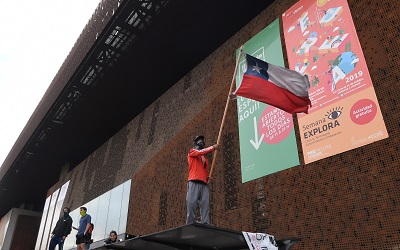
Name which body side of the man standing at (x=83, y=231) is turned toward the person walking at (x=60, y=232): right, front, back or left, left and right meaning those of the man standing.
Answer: right

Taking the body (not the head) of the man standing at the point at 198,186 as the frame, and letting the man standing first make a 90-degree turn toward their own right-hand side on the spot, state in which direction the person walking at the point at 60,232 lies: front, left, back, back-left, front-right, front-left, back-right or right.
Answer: right

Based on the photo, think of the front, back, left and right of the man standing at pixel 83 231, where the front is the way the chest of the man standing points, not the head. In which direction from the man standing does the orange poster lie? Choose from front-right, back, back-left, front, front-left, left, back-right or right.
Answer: left

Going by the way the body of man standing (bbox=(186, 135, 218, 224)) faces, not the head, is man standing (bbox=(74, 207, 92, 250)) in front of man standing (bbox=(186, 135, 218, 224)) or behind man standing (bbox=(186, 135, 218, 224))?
behind

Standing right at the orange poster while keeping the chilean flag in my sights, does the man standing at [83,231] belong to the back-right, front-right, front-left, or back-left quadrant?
front-right

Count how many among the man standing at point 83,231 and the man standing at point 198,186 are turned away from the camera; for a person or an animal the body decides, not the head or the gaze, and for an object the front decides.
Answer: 0

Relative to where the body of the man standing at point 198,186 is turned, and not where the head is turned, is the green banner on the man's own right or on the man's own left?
on the man's own left

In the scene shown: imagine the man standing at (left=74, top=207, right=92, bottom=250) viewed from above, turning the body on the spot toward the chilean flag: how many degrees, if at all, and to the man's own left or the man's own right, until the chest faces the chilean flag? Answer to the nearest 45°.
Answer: approximately 90° to the man's own left

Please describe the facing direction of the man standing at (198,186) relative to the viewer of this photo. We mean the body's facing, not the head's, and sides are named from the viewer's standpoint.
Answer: facing the viewer and to the right of the viewer
